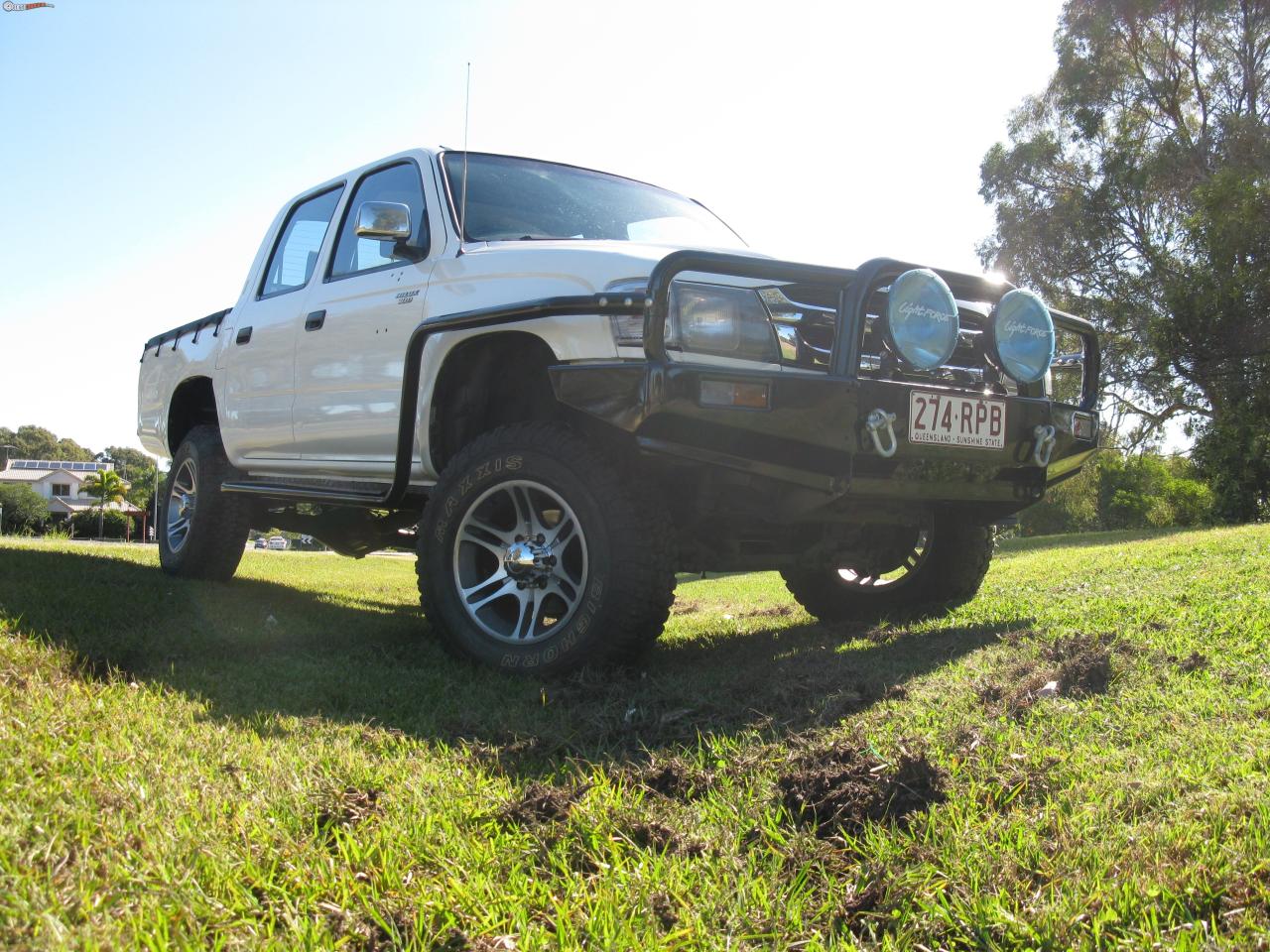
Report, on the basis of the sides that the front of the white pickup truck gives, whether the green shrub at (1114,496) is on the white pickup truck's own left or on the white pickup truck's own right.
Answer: on the white pickup truck's own left

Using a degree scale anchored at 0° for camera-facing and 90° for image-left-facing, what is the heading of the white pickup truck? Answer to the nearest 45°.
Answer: approximately 315°
